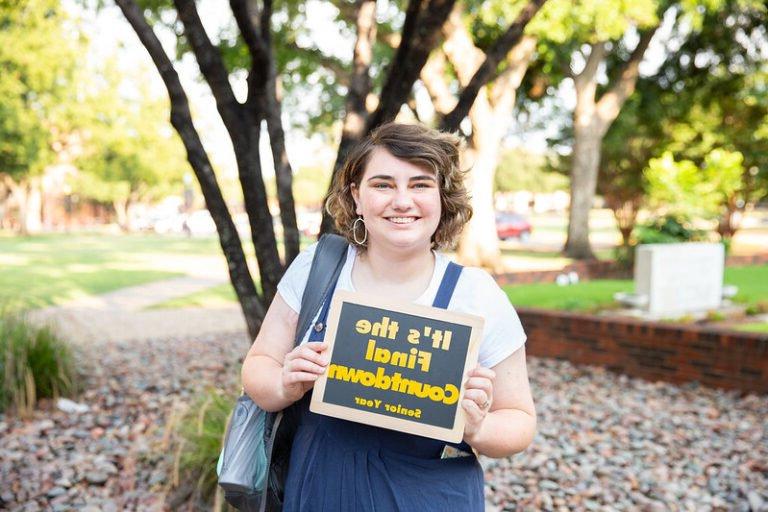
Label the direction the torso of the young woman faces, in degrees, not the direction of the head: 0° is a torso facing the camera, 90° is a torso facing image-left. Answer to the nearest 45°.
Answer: approximately 0°

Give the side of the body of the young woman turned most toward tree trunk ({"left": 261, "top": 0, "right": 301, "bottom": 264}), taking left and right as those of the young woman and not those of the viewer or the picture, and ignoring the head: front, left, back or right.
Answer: back

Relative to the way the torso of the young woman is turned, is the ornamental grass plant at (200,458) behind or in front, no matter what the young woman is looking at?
behind

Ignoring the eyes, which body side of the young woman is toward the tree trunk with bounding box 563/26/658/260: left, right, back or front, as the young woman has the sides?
back

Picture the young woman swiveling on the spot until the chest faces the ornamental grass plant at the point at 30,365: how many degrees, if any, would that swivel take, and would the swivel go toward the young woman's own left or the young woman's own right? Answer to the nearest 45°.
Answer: approximately 135° to the young woman's own right

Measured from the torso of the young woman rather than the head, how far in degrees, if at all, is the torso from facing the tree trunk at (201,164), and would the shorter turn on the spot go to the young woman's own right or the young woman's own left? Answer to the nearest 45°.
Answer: approximately 135° to the young woman's own right

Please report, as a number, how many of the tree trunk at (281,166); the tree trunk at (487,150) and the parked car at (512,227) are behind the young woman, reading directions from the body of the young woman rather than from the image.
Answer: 3

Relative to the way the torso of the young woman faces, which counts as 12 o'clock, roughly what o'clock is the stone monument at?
The stone monument is roughly at 7 o'clock from the young woman.

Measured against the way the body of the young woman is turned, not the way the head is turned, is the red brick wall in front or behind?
behind

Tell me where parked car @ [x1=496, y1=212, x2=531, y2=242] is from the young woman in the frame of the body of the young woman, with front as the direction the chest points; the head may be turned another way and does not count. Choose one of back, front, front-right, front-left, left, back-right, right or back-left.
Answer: back
